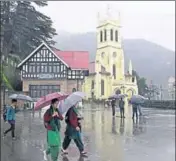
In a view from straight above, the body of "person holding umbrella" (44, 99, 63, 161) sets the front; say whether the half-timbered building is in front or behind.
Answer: behind

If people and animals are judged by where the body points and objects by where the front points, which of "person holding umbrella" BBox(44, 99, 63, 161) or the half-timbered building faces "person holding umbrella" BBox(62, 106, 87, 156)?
the half-timbered building

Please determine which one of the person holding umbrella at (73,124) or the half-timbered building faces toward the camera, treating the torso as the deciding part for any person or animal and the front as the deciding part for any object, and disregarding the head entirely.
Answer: the half-timbered building

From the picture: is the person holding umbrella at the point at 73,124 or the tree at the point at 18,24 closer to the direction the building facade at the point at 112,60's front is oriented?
the person holding umbrella

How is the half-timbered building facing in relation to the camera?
toward the camera

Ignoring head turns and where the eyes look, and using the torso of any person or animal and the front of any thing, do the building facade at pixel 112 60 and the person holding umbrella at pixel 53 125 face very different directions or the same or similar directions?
same or similar directions

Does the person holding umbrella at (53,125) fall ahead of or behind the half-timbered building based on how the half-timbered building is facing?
ahead

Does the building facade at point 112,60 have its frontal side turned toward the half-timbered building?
no

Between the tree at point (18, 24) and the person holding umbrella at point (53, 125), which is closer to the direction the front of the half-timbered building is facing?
the person holding umbrella

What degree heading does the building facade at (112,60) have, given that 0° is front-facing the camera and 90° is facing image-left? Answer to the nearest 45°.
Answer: approximately 315°

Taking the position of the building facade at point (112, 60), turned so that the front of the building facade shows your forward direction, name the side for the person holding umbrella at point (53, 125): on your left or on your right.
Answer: on your right

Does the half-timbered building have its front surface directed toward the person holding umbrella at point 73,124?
yes

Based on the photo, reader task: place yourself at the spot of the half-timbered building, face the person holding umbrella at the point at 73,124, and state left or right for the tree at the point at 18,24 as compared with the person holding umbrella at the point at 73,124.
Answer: right

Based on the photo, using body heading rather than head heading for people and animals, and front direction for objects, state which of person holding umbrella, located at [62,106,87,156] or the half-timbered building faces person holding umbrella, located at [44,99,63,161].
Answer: the half-timbered building
